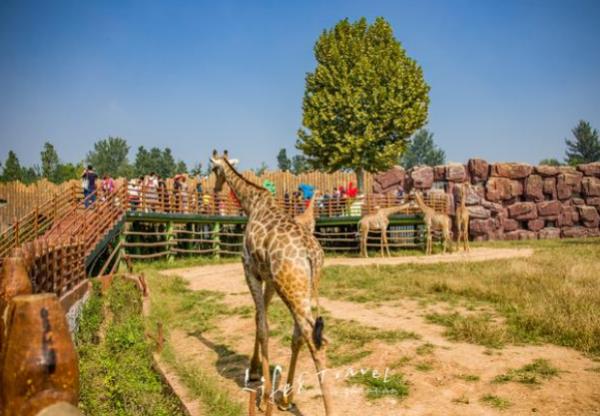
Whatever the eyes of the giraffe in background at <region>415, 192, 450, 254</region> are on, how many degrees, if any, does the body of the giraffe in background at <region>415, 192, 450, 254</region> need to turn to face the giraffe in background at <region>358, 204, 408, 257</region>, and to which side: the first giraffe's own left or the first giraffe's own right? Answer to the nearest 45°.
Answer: approximately 45° to the first giraffe's own left

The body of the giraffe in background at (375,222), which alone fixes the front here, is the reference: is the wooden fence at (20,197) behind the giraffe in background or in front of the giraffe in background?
behind

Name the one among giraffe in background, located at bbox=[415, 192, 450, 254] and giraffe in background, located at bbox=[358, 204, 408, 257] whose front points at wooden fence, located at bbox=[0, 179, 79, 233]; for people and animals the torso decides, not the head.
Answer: giraffe in background, located at bbox=[415, 192, 450, 254]

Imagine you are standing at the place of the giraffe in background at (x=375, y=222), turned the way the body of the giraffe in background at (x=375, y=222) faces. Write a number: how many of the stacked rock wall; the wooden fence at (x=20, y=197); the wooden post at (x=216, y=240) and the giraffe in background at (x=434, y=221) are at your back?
2

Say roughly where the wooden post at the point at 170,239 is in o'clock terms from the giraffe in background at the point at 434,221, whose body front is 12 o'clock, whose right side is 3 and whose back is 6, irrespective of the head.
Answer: The wooden post is roughly at 11 o'clock from the giraffe in background.

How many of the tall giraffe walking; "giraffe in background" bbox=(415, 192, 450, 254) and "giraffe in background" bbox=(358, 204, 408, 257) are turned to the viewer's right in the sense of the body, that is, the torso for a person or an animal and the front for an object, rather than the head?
1

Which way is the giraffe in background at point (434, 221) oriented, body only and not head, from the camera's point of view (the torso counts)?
to the viewer's left

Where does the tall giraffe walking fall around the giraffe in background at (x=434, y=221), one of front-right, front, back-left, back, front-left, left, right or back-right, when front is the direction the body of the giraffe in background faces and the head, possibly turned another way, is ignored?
left

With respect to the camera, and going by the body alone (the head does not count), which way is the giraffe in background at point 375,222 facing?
to the viewer's right

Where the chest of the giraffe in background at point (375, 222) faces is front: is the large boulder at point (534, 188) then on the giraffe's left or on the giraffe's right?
on the giraffe's left

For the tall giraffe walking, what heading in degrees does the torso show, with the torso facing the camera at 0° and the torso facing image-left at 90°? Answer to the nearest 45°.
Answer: approximately 135°

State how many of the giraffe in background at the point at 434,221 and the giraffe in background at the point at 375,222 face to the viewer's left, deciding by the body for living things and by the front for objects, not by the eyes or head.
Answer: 1
